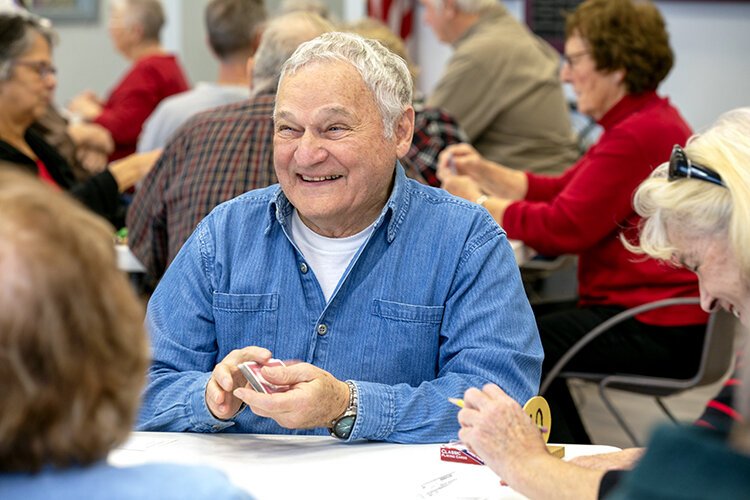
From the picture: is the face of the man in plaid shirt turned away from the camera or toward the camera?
away from the camera

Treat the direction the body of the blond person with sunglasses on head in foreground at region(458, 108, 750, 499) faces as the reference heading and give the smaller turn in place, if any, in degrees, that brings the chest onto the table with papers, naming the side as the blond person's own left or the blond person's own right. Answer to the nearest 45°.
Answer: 0° — they already face it

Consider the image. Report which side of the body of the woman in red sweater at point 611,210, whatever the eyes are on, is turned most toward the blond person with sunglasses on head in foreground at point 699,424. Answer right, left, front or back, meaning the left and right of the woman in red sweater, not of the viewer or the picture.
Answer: left

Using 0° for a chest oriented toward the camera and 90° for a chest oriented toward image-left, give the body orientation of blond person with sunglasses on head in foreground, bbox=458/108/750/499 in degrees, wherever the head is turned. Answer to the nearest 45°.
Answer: approximately 90°

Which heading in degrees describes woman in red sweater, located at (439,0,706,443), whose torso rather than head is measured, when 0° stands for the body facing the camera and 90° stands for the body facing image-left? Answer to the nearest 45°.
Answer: approximately 90°

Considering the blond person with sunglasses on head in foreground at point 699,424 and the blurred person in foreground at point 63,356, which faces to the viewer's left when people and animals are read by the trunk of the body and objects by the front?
the blond person with sunglasses on head in foreground at point 699,424

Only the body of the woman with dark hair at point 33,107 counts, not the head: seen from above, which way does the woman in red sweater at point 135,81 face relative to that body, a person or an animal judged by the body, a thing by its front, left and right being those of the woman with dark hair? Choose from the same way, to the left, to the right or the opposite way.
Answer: the opposite way

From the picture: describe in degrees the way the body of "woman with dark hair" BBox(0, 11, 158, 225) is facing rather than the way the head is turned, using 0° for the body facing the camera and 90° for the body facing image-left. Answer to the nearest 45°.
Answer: approximately 270°

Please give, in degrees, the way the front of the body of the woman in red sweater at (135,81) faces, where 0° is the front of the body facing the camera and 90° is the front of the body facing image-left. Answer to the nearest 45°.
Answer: approximately 90°

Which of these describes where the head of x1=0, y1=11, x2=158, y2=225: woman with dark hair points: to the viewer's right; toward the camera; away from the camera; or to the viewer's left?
to the viewer's right

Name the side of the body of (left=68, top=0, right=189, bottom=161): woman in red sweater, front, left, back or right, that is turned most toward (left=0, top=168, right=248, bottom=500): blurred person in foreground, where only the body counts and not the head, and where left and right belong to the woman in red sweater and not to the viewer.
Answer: left

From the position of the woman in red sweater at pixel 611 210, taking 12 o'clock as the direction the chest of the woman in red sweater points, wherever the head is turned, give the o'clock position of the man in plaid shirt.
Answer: The man in plaid shirt is roughly at 11 o'clock from the woman in red sweater.

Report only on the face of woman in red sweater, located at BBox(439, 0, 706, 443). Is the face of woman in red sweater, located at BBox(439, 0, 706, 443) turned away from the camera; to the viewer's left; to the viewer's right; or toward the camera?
to the viewer's left

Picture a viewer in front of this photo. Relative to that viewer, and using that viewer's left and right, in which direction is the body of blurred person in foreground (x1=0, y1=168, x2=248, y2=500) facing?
facing away from the viewer
